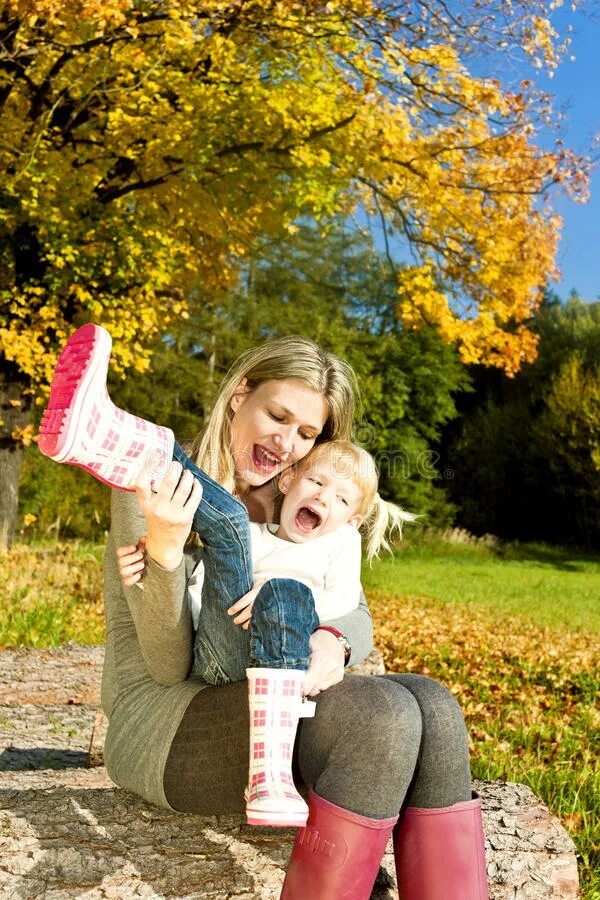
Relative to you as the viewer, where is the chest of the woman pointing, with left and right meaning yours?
facing the viewer and to the right of the viewer
